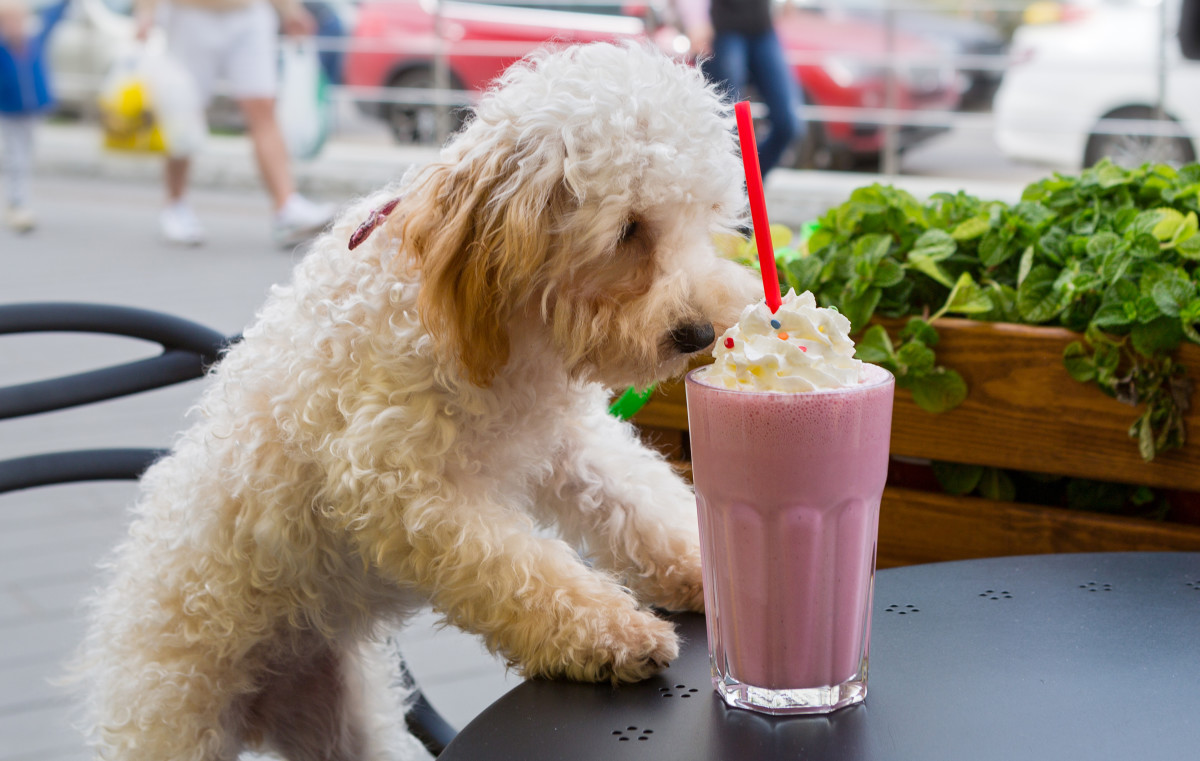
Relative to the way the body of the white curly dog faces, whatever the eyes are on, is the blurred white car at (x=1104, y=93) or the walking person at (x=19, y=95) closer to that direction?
the blurred white car

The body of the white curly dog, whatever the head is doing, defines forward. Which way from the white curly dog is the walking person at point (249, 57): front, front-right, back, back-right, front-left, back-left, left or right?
left

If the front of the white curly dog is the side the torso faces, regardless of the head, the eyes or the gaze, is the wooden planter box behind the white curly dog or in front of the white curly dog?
in front

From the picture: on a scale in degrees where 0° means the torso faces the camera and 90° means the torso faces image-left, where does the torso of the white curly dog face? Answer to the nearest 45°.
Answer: approximately 270°

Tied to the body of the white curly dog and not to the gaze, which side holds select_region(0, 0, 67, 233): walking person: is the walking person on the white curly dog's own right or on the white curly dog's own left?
on the white curly dog's own left

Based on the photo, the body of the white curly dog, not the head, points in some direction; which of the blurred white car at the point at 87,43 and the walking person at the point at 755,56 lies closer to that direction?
the walking person

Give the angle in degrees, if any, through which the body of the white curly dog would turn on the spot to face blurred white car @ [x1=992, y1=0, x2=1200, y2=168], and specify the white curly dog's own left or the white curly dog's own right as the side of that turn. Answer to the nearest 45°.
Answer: approximately 45° to the white curly dog's own left

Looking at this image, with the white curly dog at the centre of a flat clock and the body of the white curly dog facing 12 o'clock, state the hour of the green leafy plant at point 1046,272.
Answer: The green leafy plant is roughly at 11 o'clock from the white curly dog.

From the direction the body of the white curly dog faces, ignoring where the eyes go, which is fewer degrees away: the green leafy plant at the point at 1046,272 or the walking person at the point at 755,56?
the green leafy plant

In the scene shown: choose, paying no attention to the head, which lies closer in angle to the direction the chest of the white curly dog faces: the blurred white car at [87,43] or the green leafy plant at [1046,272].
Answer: the green leafy plant

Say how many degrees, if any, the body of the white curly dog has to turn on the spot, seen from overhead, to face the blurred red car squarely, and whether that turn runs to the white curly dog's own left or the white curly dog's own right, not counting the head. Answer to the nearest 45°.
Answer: approximately 90° to the white curly dog's own left
